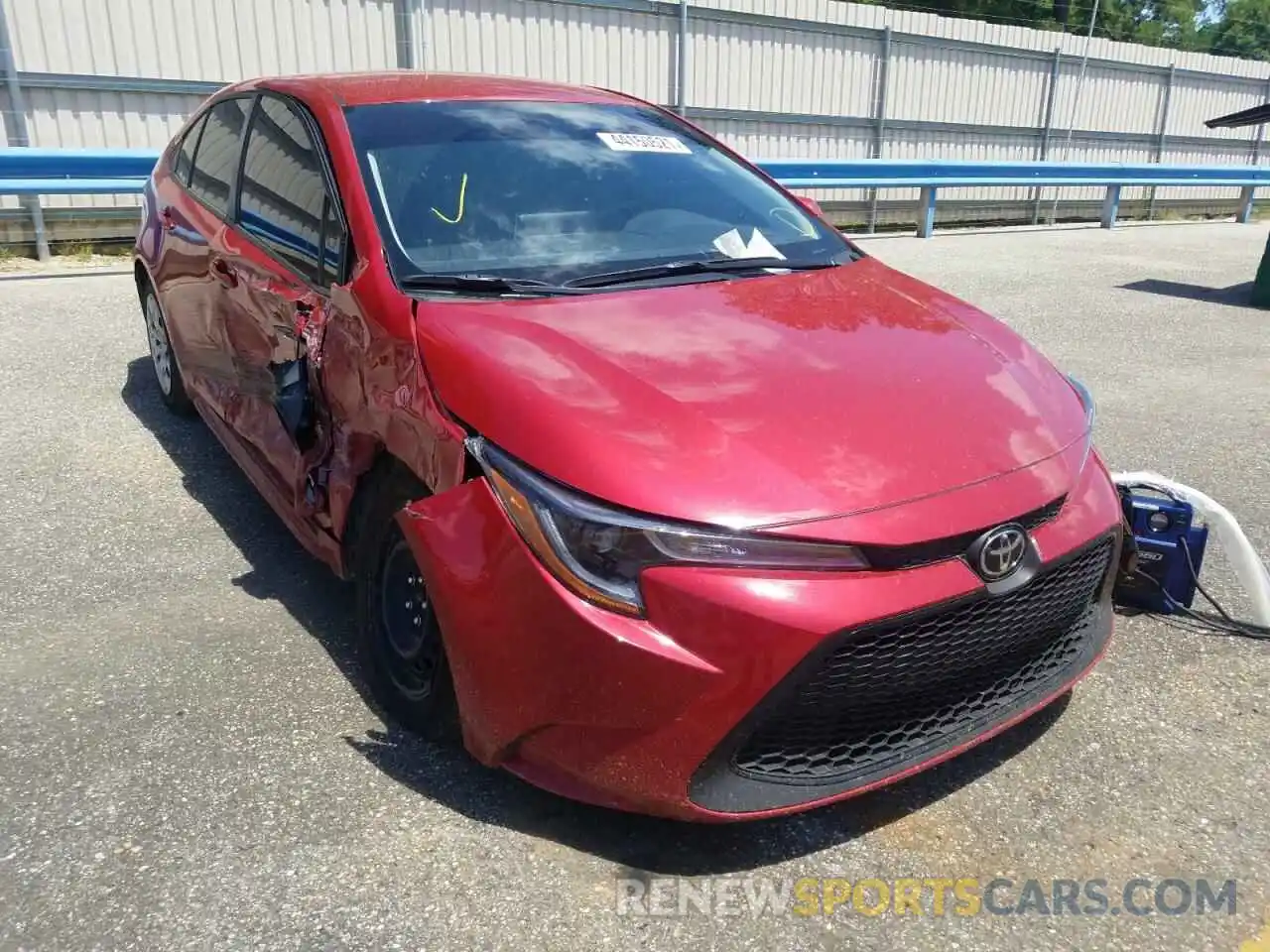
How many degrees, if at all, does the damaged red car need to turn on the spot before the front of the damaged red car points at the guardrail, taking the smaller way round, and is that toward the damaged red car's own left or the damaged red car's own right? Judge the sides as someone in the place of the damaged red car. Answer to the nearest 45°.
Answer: approximately 135° to the damaged red car's own left

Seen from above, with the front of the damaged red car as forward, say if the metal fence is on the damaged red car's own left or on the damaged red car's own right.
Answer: on the damaged red car's own left

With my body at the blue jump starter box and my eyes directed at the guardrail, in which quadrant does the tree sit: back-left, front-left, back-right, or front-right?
front-right

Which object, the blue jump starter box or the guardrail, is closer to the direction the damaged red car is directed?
the blue jump starter box

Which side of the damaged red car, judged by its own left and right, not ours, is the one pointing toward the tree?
left

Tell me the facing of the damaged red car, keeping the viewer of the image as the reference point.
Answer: facing the viewer and to the right of the viewer

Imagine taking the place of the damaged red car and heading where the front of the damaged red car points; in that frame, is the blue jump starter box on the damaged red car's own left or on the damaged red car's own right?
on the damaged red car's own left

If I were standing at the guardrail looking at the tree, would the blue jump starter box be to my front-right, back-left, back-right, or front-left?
back-right
